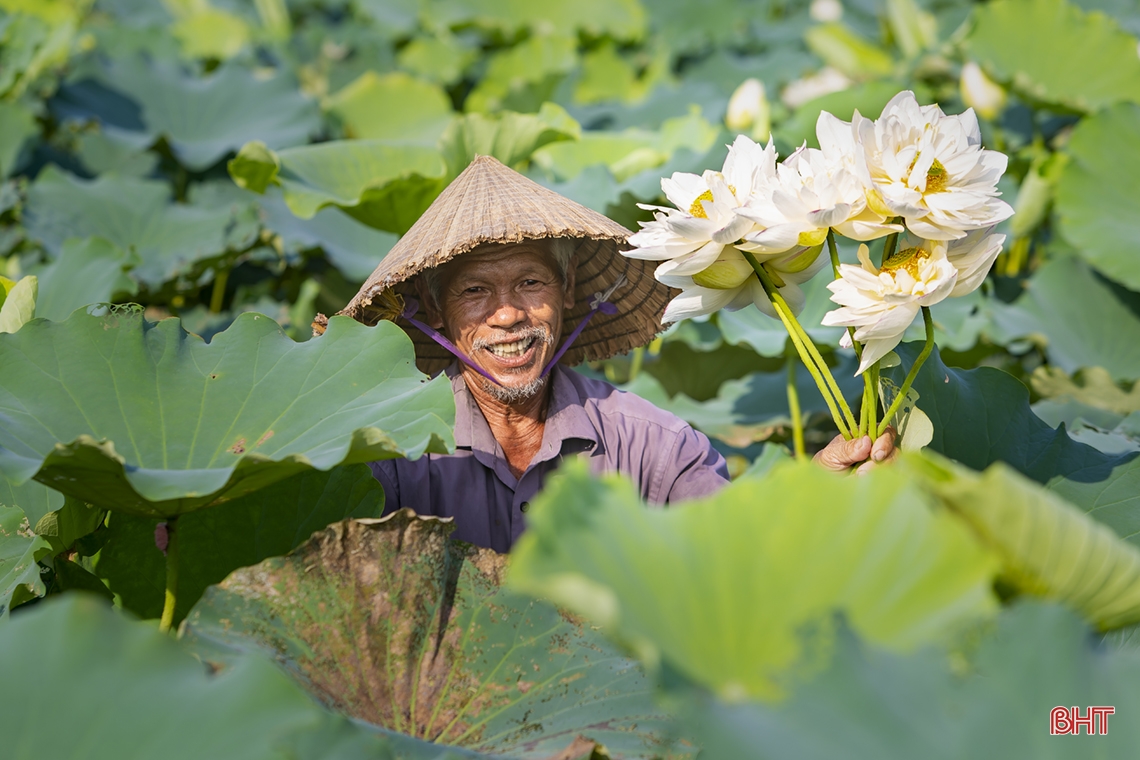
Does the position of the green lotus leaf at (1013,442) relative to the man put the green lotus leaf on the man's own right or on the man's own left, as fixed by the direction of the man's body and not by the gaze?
on the man's own left

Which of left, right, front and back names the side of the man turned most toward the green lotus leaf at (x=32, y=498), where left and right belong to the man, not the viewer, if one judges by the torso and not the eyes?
right

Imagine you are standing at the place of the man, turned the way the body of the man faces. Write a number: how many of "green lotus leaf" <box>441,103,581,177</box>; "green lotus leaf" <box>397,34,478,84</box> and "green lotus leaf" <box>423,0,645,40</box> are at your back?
3

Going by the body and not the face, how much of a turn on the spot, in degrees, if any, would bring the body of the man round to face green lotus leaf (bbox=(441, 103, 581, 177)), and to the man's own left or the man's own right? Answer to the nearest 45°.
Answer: approximately 180°

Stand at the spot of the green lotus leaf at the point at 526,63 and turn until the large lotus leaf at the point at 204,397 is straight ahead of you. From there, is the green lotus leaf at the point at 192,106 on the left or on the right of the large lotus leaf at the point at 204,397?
right

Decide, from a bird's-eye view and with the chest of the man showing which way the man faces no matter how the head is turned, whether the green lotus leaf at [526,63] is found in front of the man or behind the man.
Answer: behind
